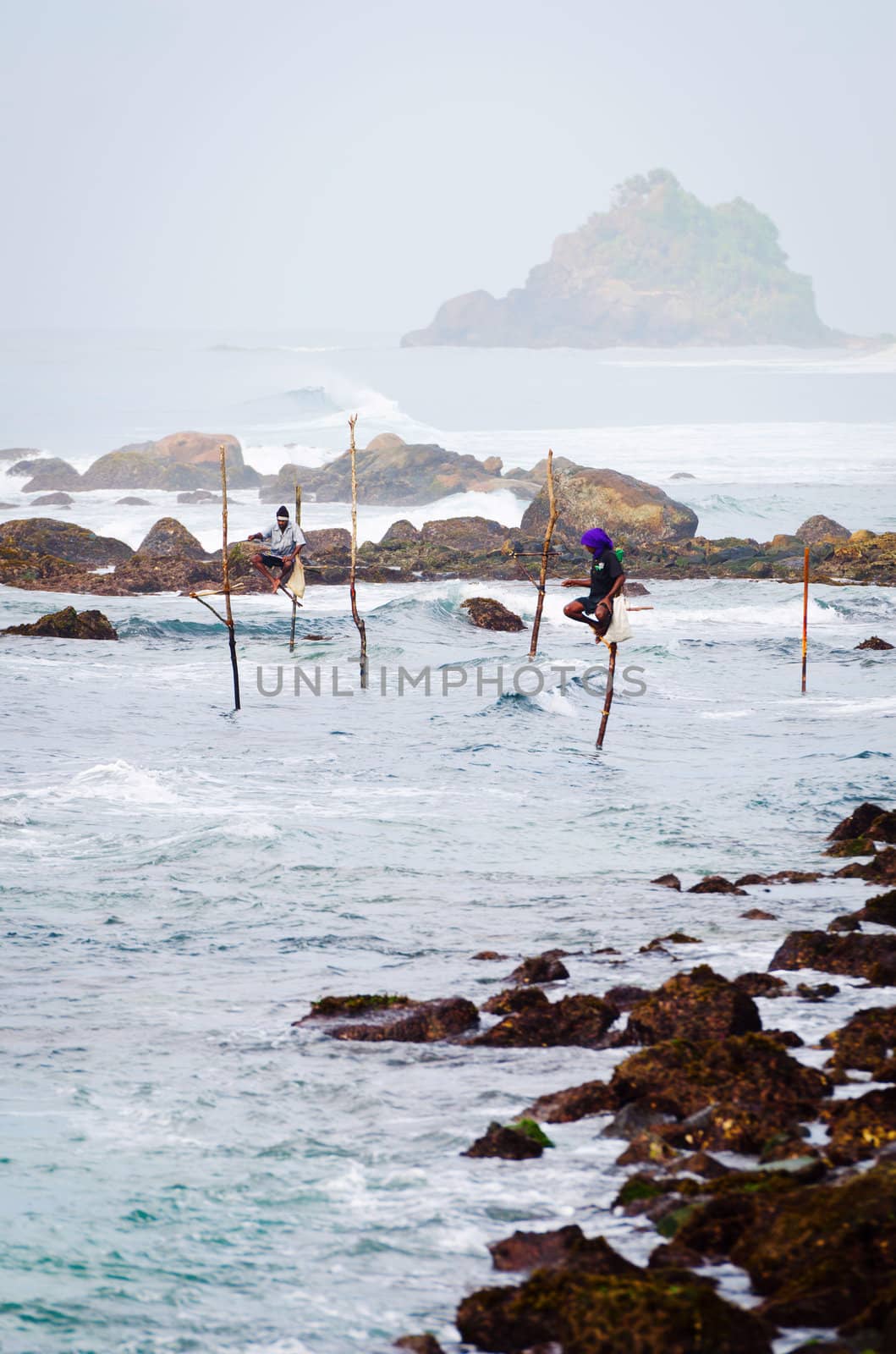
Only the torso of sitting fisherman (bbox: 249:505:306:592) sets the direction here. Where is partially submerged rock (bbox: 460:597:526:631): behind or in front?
behind

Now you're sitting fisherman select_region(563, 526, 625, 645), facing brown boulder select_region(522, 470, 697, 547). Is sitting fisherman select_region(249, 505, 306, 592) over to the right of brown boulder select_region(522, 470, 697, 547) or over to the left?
left

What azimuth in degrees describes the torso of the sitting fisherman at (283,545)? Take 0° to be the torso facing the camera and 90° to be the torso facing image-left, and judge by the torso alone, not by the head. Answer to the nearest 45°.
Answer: approximately 45°

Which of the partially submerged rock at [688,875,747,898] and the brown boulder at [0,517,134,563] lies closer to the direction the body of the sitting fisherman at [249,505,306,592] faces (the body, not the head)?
the partially submerged rock

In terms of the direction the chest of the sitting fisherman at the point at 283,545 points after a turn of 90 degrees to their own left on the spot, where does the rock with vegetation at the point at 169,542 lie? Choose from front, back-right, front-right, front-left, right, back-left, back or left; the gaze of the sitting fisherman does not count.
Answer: back-left

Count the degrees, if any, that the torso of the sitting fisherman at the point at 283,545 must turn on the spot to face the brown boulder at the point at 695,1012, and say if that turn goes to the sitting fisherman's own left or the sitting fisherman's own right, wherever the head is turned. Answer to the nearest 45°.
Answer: approximately 45° to the sitting fisherman's own left

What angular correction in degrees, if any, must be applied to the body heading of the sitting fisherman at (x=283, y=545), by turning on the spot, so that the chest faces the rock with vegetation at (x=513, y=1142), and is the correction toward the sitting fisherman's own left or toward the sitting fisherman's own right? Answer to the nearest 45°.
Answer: approximately 45° to the sitting fisherman's own left

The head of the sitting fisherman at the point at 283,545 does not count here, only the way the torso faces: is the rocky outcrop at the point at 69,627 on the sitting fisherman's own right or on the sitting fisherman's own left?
on the sitting fisherman's own right

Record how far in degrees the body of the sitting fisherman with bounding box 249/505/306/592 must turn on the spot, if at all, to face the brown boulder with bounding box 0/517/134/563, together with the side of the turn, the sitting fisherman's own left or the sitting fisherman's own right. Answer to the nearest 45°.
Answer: approximately 135° to the sitting fisherman's own right

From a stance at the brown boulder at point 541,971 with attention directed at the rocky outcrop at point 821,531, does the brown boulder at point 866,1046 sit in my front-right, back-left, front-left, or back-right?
back-right
